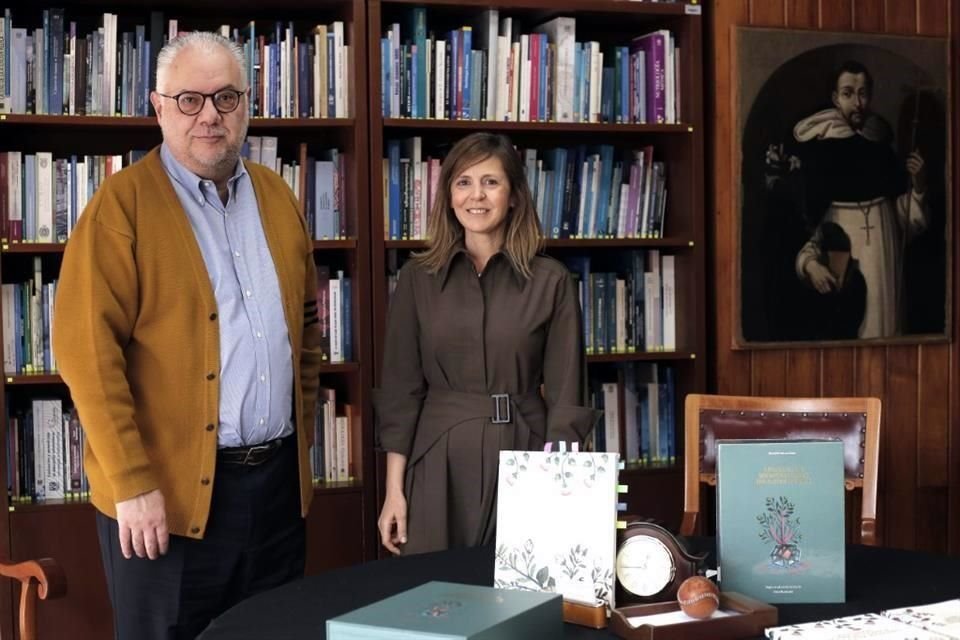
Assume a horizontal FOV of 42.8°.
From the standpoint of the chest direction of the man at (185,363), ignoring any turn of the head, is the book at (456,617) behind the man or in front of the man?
in front

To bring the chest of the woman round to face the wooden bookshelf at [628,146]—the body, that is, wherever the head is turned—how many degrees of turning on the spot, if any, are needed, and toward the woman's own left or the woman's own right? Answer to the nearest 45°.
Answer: approximately 135° to the woman's own left

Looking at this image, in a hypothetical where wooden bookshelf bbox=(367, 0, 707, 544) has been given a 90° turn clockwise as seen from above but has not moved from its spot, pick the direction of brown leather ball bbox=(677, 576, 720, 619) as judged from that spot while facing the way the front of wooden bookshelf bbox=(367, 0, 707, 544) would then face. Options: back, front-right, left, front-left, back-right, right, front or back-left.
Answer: left

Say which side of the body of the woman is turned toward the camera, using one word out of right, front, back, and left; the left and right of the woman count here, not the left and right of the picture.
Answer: front

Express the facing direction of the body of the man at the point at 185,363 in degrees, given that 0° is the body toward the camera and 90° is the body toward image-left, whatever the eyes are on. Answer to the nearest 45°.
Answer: approximately 315°

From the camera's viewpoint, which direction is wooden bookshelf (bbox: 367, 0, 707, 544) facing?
toward the camera

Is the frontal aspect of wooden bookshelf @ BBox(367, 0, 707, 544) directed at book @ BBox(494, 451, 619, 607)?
yes

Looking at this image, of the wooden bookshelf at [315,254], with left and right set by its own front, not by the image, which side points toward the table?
front

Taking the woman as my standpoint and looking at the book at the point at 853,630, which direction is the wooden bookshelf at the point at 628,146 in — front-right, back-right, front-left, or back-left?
back-left

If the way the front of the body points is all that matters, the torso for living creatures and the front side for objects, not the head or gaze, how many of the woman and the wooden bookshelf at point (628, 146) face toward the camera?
2

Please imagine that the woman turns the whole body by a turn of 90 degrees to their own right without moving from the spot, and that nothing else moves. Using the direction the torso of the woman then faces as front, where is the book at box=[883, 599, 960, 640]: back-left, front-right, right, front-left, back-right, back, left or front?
back-left

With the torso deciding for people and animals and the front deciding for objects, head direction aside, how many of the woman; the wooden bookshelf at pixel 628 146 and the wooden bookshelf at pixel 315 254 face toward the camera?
3

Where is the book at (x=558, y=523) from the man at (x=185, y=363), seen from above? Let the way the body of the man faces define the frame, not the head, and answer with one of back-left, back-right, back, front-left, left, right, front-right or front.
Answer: front

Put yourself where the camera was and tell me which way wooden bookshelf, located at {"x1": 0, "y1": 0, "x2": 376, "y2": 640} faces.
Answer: facing the viewer

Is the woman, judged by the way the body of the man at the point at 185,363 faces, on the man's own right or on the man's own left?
on the man's own left

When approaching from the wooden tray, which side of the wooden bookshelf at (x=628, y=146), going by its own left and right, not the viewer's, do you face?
front

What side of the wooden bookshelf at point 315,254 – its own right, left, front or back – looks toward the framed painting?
left
